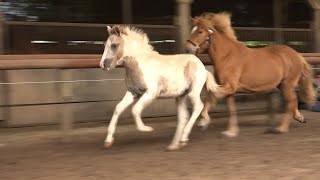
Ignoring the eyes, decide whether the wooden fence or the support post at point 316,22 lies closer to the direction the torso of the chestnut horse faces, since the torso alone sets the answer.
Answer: the wooden fence

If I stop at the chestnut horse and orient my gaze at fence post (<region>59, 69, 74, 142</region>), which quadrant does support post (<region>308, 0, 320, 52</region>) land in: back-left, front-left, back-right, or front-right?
back-right

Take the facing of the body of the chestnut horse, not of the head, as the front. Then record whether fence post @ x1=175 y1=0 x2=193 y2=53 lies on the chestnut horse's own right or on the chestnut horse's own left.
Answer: on the chestnut horse's own right

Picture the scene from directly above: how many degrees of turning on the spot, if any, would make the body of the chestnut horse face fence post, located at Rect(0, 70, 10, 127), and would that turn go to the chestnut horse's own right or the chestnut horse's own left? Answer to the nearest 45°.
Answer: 0° — it already faces it

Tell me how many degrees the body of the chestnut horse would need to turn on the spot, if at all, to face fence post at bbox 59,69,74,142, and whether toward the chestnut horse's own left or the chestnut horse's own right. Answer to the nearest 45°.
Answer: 0° — it already faces it

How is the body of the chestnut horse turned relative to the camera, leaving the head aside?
to the viewer's left

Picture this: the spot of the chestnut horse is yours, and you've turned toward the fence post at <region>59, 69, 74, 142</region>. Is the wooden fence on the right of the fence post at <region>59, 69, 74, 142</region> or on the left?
right

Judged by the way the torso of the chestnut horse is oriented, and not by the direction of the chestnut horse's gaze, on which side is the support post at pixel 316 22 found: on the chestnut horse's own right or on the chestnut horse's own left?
on the chestnut horse's own right

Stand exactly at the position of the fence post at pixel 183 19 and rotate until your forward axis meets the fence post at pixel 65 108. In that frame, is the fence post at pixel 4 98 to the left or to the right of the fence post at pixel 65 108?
right
